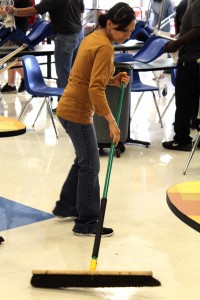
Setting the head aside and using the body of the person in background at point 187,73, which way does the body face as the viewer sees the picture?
to the viewer's left

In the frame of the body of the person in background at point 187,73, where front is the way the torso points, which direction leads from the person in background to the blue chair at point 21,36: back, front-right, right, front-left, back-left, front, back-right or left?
front-right

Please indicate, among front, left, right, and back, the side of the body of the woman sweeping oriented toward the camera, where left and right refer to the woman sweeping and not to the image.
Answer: right

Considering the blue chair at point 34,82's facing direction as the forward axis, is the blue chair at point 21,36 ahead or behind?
behind

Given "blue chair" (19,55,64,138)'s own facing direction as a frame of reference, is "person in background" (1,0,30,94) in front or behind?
behind

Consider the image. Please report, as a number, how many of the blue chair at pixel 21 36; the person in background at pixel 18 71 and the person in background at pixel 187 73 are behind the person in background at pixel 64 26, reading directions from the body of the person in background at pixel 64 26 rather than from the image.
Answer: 1

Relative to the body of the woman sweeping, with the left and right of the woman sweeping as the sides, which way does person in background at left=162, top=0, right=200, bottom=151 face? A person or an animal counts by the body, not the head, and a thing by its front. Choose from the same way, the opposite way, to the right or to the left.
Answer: the opposite way

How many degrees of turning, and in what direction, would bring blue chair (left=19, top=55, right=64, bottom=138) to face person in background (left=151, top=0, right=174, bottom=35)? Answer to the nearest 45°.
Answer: approximately 90° to its left

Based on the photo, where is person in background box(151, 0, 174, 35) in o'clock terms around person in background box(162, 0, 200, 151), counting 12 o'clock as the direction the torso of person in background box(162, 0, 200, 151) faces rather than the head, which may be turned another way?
person in background box(151, 0, 174, 35) is roughly at 3 o'clock from person in background box(162, 0, 200, 151).
